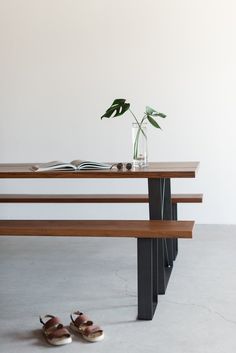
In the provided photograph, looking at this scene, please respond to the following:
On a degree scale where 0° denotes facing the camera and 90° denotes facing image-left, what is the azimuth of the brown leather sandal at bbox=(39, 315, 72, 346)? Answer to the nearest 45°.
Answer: approximately 315°

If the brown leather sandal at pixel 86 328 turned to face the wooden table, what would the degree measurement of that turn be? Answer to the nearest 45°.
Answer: approximately 90° to its left

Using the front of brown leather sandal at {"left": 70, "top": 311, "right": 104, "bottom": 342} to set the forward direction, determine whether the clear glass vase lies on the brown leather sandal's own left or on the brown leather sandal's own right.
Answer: on the brown leather sandal's own left

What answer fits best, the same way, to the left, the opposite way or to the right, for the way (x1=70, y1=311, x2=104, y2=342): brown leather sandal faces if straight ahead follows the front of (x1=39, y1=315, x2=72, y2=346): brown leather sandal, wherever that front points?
the same way

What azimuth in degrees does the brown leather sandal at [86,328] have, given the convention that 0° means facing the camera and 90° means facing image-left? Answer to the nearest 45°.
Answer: approximately 315°
